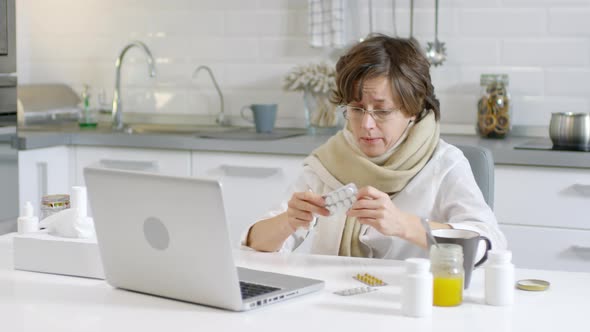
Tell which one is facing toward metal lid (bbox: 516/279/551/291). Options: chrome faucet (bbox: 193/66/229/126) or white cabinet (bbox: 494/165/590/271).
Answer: the white cabinet

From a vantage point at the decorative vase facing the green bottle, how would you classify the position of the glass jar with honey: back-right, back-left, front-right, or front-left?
back-left

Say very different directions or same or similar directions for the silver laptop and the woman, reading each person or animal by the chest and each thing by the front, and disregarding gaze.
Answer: very different directions

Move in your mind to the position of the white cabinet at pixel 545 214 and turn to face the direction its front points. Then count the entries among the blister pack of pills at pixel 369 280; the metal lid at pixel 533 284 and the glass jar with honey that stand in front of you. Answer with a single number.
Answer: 3

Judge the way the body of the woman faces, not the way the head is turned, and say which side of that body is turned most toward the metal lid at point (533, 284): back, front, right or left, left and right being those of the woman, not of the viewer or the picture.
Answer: left

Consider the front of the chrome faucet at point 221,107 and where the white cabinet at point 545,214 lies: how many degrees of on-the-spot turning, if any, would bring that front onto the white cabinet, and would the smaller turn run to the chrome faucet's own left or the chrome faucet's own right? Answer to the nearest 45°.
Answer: approximately 135° to the chrome faucet's own left

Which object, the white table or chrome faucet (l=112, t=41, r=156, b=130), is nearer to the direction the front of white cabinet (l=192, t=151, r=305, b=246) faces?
the white table

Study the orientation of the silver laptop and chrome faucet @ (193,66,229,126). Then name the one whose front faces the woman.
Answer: the silver laptop
